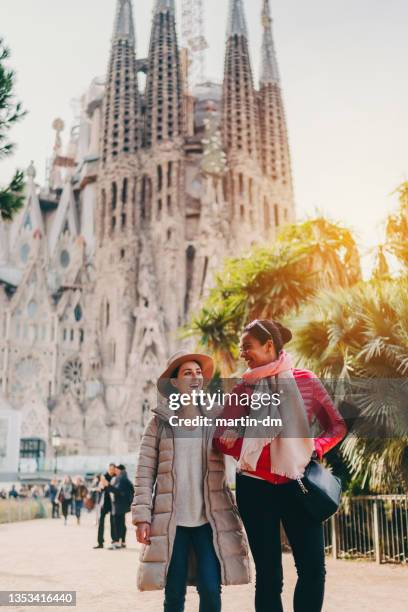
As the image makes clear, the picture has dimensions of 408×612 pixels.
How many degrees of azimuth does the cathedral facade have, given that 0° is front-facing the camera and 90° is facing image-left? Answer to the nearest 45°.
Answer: approximately 315°

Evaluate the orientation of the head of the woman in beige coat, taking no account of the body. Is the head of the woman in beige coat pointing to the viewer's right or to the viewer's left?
to the viewer's right
